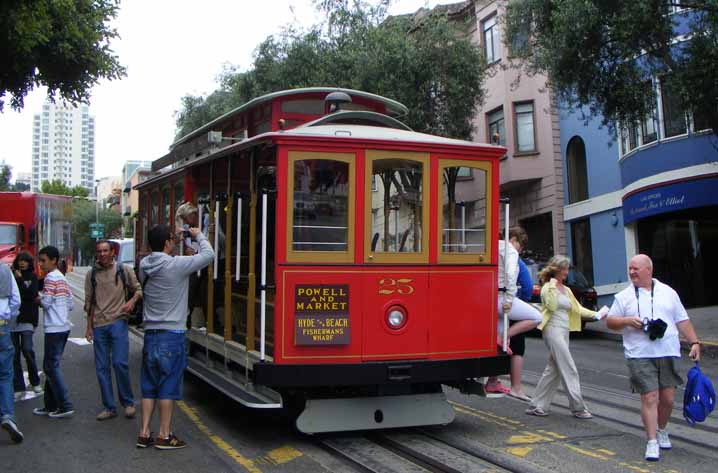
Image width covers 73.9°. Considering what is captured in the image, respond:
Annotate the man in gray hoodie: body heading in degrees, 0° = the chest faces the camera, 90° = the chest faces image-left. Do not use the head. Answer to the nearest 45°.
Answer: approximately 225°

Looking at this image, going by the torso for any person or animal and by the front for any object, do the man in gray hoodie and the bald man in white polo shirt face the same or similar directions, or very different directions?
very different directions

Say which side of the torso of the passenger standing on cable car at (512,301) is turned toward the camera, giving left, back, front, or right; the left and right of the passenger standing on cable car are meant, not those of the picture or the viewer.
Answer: right

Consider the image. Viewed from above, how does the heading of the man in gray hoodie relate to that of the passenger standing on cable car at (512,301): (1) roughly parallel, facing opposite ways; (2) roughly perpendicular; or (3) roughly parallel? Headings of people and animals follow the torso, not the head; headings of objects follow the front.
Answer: roughly perpendicular
